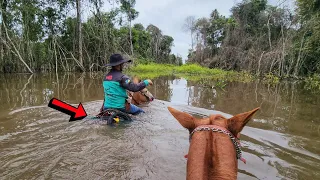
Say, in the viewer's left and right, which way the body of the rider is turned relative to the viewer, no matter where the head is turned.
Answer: facing away from the viewer and to the right of the viewer
